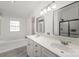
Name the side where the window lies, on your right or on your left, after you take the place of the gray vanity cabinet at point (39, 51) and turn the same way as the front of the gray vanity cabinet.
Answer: on your right

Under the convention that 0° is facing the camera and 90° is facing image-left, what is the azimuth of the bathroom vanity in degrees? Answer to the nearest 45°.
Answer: approximately 45°

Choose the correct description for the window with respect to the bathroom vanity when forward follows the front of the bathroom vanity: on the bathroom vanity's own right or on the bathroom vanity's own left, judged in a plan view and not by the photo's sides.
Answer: on the bathroom vanity's own right

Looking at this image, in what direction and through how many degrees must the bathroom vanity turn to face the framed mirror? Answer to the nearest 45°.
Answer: approximately 135° to its right

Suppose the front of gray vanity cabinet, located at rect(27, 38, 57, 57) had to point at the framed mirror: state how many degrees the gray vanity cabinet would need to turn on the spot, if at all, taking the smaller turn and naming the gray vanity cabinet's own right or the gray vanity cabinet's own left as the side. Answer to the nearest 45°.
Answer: approximately 135° to the gray vanity cabinet's own right
